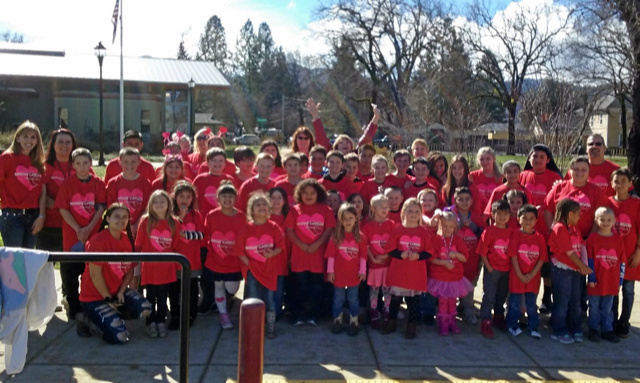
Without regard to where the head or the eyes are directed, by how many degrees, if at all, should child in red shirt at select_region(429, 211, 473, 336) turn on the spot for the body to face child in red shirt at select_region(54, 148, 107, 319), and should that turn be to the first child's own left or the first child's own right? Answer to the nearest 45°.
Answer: approximately 90° to the first child's own right

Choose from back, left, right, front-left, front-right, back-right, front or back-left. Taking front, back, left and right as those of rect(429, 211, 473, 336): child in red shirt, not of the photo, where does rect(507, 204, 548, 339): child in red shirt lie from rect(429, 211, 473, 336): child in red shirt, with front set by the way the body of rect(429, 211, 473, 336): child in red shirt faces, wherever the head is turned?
left

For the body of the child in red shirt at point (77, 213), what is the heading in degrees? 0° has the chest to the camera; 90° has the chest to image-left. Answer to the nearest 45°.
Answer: approximately 0°

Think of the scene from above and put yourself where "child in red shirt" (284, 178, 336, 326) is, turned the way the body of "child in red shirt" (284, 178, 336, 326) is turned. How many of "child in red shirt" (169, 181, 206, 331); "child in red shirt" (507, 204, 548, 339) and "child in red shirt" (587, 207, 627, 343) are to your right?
1

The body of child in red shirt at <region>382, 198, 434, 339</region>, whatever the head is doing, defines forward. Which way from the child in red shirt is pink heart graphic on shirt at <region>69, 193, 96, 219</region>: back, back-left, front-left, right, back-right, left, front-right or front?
right

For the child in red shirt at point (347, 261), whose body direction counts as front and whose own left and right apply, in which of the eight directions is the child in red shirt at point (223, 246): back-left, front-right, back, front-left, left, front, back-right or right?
right

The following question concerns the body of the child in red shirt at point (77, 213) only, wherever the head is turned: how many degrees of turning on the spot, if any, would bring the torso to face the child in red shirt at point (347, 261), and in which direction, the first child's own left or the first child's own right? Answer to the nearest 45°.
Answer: approximately 45° to the first child's own left

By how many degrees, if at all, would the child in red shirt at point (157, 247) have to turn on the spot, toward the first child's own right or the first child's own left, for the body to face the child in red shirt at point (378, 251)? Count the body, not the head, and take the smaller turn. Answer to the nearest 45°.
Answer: approximately 90° to the first child's own left

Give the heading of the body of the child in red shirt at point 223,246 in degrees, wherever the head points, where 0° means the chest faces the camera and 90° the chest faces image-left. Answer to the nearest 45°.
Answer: approximately 0°

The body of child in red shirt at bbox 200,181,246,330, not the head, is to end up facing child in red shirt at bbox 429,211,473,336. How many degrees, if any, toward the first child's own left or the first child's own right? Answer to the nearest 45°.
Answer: approximately 90° to the first child's own left
